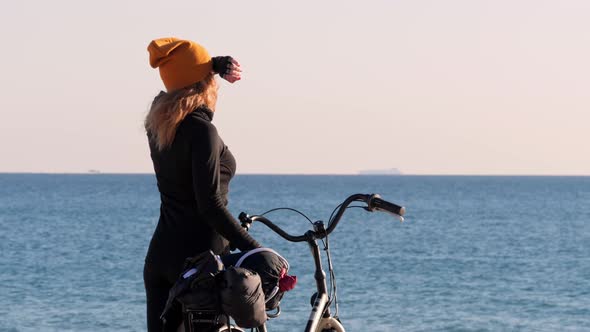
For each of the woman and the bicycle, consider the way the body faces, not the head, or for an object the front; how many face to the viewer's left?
0

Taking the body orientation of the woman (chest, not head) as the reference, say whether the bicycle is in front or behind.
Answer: in front

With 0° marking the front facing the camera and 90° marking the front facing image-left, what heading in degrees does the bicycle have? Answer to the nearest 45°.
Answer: approximately 225°

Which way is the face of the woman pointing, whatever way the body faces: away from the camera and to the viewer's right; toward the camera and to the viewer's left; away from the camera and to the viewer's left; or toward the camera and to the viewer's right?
away from the camera and to the viewer's right

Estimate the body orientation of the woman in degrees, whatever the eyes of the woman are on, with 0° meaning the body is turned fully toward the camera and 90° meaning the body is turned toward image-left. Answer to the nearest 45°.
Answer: approximately 225°

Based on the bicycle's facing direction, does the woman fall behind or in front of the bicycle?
behind
